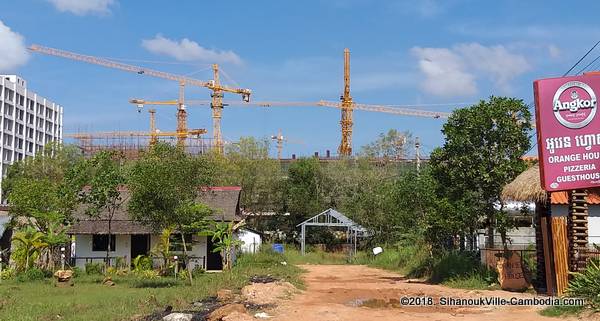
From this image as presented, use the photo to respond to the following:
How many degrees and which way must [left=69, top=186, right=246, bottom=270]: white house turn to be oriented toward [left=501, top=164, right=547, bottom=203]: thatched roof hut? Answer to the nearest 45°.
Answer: approximately 45° to its left

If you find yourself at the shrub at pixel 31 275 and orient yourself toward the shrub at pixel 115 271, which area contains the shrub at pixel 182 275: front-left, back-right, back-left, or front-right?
front-right

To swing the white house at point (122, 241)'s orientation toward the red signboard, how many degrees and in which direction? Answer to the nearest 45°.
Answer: approximately 45° to its left

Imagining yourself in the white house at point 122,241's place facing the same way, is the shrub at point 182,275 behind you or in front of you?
in front

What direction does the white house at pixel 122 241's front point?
toward the camera

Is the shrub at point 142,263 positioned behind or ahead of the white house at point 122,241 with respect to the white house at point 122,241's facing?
ahead

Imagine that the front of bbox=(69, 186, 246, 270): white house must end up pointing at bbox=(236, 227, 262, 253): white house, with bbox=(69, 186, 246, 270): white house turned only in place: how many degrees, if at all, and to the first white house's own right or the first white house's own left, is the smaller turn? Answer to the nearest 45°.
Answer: approximately 135° to the first white house's own left

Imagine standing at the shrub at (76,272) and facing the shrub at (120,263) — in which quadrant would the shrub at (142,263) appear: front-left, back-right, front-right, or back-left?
front-right

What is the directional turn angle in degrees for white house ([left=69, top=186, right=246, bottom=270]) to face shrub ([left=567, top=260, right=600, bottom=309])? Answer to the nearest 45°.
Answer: approximately 45° to its left

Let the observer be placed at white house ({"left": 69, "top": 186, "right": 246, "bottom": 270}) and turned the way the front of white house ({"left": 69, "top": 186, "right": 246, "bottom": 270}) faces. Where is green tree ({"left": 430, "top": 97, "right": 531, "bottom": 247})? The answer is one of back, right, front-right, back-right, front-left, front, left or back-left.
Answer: front-left

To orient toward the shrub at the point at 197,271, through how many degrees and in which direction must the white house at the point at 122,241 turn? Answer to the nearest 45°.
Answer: approximately 45° to its left

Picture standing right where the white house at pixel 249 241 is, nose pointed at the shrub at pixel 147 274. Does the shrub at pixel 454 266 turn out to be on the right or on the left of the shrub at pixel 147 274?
left

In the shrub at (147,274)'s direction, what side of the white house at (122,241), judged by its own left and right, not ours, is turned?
front

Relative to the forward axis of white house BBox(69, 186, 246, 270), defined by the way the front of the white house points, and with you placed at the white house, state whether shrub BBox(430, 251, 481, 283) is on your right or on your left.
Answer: on your left
